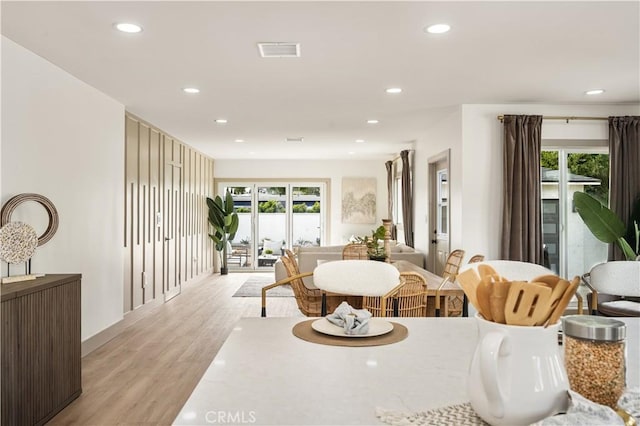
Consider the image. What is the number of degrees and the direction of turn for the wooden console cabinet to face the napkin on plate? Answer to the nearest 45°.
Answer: approximately 45° to its right

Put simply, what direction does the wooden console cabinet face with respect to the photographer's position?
facing the viewer and to the right of the viewer

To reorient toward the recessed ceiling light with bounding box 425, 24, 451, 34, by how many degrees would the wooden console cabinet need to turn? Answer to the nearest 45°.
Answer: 0° — it already faces it

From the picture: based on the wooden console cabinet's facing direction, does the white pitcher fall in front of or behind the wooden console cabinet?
in front

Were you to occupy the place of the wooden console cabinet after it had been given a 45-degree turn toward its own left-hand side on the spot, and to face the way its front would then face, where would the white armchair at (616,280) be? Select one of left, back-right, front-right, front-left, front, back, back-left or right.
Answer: front-right

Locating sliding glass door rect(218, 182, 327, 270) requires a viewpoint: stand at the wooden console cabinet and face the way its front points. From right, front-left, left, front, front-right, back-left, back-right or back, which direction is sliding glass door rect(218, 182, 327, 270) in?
left

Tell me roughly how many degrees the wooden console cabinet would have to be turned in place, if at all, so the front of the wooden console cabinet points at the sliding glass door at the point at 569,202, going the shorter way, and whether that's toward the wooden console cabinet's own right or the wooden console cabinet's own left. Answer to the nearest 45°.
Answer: approximately 45° to the wooden console cabinet's own left

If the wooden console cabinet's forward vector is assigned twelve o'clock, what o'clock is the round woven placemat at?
The round woven placemat is roughly at 1 o'clock from the wooden console cabinet.

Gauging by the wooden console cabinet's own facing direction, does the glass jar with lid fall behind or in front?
in front

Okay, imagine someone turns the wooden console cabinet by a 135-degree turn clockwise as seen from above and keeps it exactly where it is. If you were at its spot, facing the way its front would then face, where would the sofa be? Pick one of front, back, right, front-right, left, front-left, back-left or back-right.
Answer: back-right

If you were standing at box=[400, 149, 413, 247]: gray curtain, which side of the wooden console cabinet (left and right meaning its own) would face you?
left

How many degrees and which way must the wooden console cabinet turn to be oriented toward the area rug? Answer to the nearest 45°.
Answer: approximately 90° to its left

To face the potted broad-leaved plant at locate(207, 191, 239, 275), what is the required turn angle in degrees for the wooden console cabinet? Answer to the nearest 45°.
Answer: approximately 90° to its left
